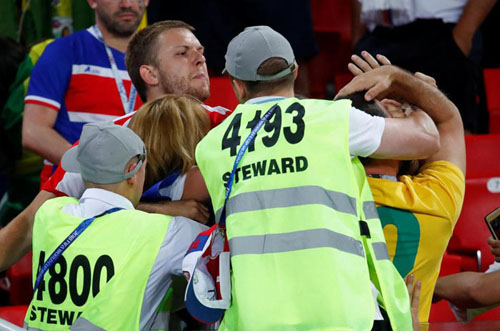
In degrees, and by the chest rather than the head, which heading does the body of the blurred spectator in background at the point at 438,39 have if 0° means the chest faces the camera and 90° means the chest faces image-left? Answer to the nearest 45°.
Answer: approximately 0°

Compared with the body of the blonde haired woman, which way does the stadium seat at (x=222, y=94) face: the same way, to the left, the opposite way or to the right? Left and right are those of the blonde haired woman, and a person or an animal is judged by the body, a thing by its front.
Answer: the opposite way

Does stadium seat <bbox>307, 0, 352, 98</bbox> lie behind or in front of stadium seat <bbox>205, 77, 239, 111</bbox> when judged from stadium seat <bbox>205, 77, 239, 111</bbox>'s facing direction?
behind

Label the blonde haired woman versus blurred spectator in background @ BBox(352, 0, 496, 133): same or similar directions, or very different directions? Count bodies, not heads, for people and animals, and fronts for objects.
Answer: very different directions

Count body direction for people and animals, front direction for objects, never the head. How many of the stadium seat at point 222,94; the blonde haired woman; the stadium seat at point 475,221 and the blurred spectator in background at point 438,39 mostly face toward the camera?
3

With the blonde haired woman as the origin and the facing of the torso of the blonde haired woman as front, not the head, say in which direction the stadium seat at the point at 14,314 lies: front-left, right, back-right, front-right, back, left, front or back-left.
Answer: left
